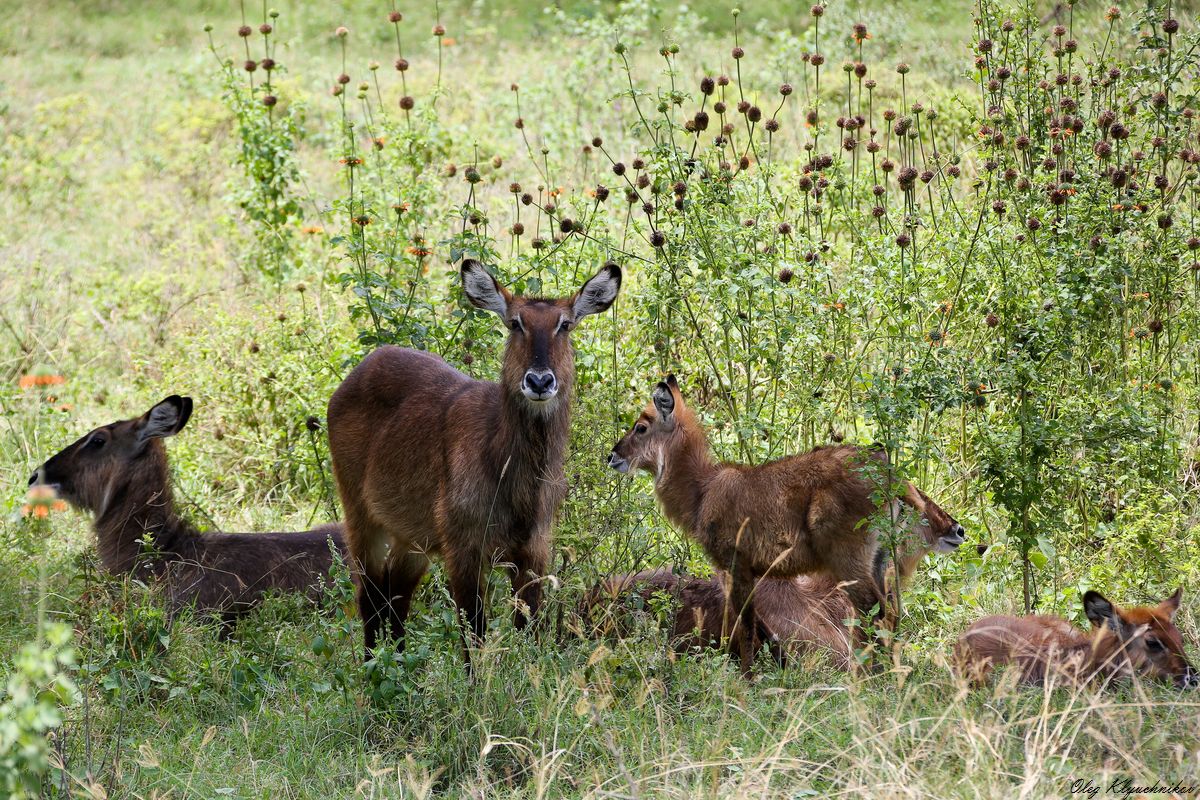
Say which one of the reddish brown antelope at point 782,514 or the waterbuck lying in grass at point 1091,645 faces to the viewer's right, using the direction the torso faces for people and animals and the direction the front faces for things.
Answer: the waterbuck lying in grass

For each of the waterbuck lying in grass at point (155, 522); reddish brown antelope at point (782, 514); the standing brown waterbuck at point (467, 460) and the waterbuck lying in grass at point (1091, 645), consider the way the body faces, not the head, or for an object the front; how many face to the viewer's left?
2

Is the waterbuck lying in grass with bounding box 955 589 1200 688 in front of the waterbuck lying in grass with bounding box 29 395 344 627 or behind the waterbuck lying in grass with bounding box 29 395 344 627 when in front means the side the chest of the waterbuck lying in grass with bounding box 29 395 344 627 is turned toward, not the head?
behind

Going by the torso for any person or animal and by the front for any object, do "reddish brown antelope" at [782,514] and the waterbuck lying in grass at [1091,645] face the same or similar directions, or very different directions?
very different directions

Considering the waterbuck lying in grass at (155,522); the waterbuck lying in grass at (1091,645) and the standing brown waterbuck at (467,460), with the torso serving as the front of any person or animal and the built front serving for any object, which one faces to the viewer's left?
the waterbuck lying in grass at (155,522)

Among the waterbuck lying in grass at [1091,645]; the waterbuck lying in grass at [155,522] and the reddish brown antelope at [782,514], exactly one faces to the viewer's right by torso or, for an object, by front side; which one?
the waterbuck lying in grass at [1091,645]

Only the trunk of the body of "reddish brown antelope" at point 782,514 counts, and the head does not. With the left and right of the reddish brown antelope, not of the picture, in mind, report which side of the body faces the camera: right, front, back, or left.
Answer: left

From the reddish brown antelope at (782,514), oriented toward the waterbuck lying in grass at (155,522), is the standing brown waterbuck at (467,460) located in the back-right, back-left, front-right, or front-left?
front-left

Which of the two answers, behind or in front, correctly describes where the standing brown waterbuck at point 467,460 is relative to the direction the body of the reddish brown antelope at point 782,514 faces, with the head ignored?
in front

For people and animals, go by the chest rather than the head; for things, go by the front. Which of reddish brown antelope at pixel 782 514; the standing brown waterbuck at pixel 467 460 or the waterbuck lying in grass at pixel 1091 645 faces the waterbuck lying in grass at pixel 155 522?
the reddish brown antelope

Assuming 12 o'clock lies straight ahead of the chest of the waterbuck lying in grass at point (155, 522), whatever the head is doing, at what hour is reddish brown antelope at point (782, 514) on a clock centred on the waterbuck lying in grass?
The reddish brown antelope is roughly at 7 o'clock from the waterbuck lying in grass.

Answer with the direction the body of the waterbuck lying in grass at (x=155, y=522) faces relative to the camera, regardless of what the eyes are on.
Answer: to the viewer's left

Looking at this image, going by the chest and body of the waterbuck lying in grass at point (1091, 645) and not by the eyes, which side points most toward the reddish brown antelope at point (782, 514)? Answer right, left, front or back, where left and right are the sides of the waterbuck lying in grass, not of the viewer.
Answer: back

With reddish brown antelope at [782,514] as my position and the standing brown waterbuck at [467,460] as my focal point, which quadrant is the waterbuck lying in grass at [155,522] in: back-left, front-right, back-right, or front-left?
front-right

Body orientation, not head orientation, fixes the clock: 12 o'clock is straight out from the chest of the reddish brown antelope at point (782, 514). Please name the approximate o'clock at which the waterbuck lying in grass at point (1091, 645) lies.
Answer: The waterbuck lying in grass is roughly at 7 o'clock from the reddish brown antelope.

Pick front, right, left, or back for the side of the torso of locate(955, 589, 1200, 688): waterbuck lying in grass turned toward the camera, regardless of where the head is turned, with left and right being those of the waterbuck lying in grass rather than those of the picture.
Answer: right

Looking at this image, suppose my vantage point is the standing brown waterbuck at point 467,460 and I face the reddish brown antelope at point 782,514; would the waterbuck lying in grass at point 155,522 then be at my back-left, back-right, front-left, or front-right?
back-left

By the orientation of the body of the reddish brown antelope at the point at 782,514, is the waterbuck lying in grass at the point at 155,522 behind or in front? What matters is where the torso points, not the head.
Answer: in front

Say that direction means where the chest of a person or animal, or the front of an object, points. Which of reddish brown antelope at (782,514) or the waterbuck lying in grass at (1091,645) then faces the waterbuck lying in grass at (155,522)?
the reddish brown antelope

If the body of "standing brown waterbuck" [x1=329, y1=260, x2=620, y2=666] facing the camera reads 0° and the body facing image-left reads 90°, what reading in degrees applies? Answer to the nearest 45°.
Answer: approximately 315°
